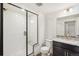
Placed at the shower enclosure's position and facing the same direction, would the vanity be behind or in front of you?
in front

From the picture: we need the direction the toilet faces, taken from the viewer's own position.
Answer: facing the viewer and to the left of the viewer

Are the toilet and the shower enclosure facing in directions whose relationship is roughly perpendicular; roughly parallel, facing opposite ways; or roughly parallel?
roughly perpendicular

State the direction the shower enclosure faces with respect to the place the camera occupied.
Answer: facing the viewer and to the right of the viewer

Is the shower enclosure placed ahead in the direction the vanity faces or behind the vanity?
ahead

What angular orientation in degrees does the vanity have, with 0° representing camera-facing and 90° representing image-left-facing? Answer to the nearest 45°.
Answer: approximately 45°

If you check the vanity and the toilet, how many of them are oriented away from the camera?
0
